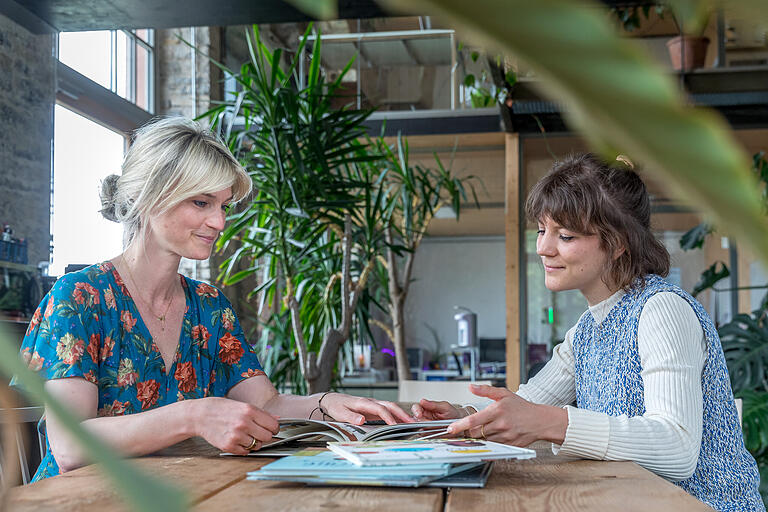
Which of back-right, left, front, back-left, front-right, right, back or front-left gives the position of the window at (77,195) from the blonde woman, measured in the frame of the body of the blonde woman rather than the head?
back-left

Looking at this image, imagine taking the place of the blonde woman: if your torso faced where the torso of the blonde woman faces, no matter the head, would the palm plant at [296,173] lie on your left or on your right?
on your left

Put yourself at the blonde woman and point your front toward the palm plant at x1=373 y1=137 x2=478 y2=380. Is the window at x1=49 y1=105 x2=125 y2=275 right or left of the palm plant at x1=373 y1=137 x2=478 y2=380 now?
left

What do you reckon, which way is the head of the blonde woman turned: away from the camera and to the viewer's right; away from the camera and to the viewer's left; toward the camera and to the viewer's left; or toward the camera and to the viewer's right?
toward the camera and to the viewer's right

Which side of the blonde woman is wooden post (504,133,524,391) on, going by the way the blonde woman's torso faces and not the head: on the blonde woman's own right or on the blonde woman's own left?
on the blonde woman's own left

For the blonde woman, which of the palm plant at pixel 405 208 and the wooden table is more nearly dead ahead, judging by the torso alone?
the wooden table

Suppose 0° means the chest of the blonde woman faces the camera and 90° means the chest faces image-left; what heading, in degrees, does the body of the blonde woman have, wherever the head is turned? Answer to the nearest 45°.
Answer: approximately 315°

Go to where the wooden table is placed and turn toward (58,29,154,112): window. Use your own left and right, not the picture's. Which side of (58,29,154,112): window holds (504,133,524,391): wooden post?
right

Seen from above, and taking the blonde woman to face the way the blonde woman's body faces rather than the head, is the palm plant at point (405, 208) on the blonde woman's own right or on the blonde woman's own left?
on the blonde woman's own left

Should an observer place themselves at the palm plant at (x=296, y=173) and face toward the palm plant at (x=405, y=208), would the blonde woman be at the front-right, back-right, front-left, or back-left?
back-right

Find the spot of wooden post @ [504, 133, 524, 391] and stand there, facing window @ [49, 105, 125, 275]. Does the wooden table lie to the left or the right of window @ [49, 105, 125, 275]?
left
